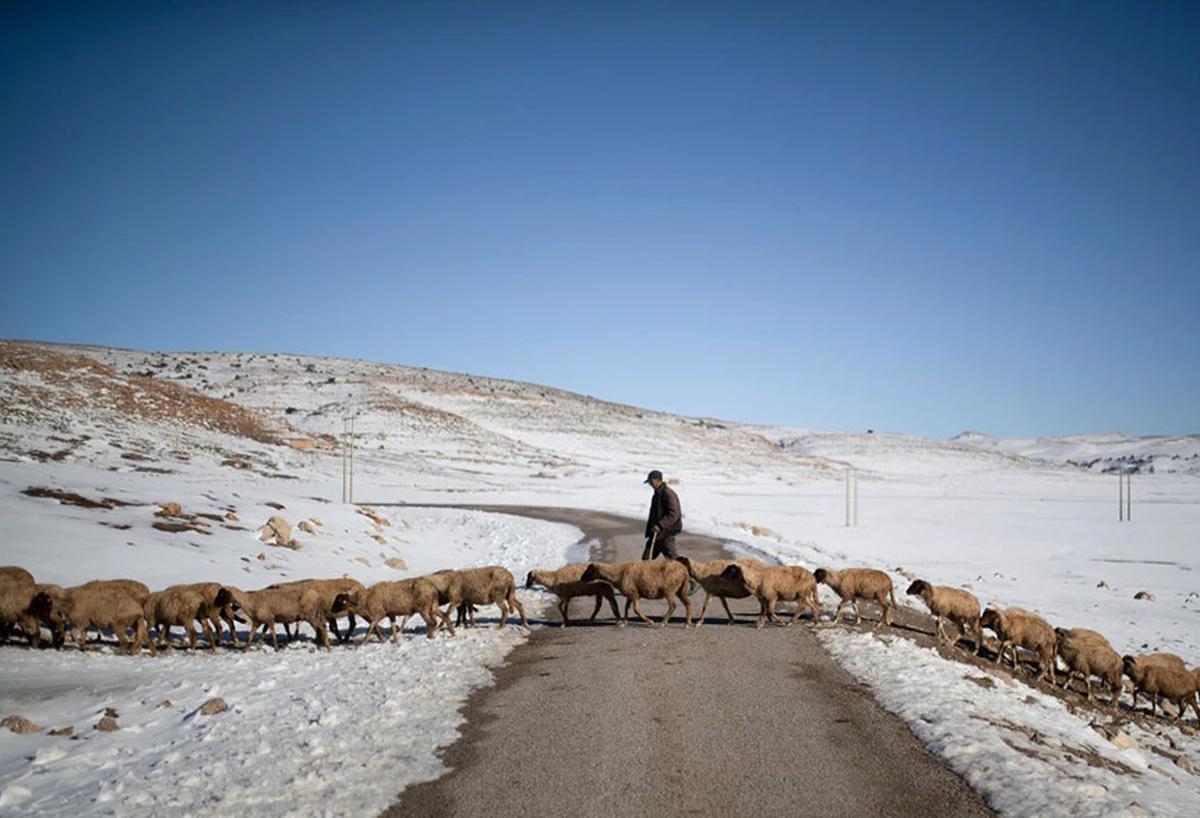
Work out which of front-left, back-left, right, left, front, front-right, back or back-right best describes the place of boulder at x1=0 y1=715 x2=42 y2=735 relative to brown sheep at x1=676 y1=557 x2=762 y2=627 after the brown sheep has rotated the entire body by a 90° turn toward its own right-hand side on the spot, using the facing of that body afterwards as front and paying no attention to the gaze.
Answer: back-left

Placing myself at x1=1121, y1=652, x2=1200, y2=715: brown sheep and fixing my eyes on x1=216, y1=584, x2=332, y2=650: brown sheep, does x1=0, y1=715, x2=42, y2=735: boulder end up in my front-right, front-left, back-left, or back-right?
front-left

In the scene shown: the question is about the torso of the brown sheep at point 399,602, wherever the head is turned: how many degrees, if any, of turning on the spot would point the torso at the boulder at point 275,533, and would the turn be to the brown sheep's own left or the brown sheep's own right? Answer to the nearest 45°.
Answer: approximately 90° to the brown sheep's own right

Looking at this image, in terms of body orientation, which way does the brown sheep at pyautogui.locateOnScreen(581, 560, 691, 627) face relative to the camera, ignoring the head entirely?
to the viewer's left

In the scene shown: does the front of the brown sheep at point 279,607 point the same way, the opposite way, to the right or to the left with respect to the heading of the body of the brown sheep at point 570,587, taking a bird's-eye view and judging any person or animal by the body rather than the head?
the same way

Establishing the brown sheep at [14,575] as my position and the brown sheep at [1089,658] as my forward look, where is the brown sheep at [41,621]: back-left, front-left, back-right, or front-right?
front-right

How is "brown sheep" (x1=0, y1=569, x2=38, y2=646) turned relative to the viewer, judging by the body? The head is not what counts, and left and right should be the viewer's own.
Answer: facing to the left of the viewer

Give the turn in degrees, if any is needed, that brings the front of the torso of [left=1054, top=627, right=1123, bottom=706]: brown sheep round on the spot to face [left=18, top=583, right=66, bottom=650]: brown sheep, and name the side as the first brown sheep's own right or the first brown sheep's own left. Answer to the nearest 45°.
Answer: approximately 45° to the first brown sheep's own left

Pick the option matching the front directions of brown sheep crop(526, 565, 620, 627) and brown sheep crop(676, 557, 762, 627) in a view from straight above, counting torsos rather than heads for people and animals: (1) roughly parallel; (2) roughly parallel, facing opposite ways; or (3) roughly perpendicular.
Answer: roughly parallel

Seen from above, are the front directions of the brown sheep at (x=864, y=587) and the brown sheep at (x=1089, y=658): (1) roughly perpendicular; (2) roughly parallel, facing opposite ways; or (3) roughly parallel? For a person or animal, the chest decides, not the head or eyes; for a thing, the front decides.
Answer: roughly parallel

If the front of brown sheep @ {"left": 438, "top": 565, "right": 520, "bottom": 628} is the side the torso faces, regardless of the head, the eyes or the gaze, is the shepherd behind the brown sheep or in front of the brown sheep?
behind

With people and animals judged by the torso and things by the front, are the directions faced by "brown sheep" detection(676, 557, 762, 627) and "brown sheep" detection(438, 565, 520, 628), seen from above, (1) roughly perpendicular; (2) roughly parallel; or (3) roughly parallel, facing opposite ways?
roughly parallel

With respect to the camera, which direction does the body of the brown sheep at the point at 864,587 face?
to the viewer's left

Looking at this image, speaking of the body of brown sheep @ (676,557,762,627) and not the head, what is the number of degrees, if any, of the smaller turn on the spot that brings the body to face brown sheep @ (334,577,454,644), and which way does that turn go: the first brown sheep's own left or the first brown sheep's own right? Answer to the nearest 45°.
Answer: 0° — it already faces it

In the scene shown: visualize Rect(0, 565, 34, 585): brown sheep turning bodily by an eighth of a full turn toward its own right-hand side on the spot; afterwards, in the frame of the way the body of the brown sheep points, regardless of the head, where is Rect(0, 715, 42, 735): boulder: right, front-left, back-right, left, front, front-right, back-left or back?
back-left

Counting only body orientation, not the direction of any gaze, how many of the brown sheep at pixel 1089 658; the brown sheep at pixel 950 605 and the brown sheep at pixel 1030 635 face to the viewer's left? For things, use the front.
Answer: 3

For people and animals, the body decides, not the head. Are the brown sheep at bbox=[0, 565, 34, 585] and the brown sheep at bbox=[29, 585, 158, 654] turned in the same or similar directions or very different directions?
same or similar directions

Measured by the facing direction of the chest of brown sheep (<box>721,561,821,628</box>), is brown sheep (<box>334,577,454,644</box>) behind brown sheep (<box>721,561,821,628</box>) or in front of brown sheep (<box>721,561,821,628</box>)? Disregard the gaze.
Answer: in front

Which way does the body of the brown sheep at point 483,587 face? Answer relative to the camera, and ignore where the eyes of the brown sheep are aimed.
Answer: to the viewer's left

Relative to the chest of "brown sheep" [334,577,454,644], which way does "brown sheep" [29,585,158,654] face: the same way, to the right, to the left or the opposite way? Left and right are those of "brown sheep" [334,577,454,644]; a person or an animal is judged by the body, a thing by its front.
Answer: the same way
